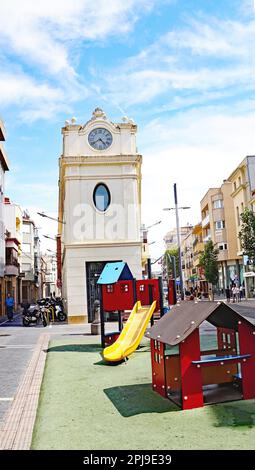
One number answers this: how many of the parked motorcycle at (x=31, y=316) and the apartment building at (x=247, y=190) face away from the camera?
0

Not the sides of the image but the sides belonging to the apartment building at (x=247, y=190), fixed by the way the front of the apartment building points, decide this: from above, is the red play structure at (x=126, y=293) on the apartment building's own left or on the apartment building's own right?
on the apartment building's own left

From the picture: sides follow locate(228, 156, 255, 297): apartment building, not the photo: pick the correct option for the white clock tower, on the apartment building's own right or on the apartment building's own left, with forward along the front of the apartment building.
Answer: on the apartment building's own left

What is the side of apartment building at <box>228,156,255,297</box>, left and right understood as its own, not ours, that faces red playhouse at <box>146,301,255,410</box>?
left

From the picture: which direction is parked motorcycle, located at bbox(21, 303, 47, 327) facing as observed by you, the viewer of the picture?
facing the viewer and to the right of the viewer

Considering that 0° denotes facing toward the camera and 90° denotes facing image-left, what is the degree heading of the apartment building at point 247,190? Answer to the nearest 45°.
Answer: approximately 90°
